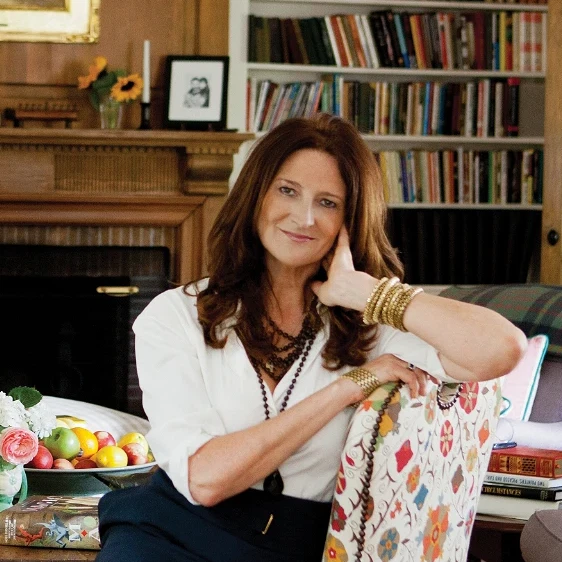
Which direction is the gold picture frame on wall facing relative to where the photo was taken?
toward the camera

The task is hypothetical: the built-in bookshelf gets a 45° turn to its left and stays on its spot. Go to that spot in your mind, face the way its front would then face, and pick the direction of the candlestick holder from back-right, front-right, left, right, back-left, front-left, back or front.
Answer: right

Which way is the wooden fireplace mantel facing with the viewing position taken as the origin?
facing the viewer

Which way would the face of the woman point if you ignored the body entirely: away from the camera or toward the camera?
toward the camera

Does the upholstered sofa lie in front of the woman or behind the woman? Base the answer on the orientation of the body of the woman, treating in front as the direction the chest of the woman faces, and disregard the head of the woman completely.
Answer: behind

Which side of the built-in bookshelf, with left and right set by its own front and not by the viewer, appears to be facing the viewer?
front

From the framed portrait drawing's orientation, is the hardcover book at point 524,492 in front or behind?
in front

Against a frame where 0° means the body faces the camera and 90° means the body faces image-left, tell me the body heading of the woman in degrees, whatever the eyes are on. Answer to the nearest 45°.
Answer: approximately 0°

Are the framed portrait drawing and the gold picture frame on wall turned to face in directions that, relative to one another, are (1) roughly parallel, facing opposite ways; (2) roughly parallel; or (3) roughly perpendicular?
roughly parallel

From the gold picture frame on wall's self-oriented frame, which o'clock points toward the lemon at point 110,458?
The lemon is roughly at 12 o'clock from the gold picture frame on wall.

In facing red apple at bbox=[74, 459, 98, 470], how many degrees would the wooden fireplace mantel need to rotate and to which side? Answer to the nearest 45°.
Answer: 0° — it already faces it

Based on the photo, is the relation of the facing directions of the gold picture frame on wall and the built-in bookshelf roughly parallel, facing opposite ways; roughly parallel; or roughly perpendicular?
roughly parallel

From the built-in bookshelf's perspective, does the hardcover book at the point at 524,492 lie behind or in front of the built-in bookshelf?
in front

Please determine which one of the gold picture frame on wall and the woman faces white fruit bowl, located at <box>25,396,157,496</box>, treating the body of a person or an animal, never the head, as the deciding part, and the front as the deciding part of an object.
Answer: the gold picture frame on wall

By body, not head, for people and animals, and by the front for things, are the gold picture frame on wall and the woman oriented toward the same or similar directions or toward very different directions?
same or similar directions

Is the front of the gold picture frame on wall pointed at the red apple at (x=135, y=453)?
yes
